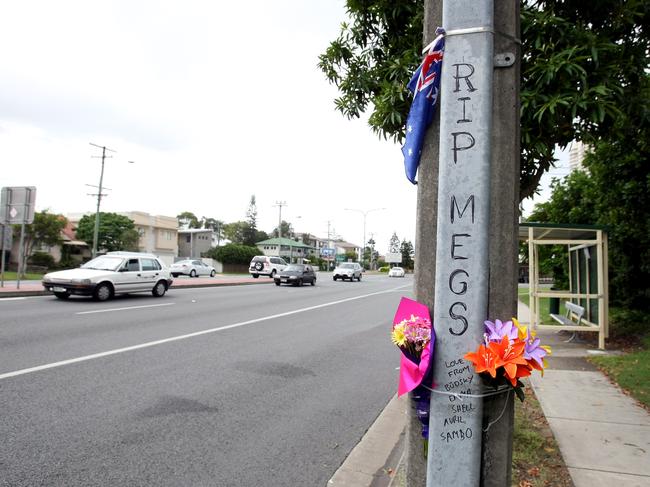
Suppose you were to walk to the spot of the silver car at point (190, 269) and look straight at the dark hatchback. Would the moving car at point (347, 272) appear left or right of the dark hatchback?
left

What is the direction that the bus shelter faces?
to the viewer's left

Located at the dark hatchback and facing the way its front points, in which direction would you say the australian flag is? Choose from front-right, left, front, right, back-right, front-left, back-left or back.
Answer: front-left

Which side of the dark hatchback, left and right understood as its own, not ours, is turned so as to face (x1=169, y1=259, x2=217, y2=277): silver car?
right

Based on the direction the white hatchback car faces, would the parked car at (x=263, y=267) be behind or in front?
behind

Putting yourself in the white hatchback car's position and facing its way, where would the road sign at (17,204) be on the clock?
The road sign is roughly at 3 o'clock from the white hatchback car.

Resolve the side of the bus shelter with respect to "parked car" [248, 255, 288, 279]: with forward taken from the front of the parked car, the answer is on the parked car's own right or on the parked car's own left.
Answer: on the parked car's own right

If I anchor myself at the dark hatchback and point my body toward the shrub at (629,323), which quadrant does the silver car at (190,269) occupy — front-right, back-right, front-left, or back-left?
back-right
